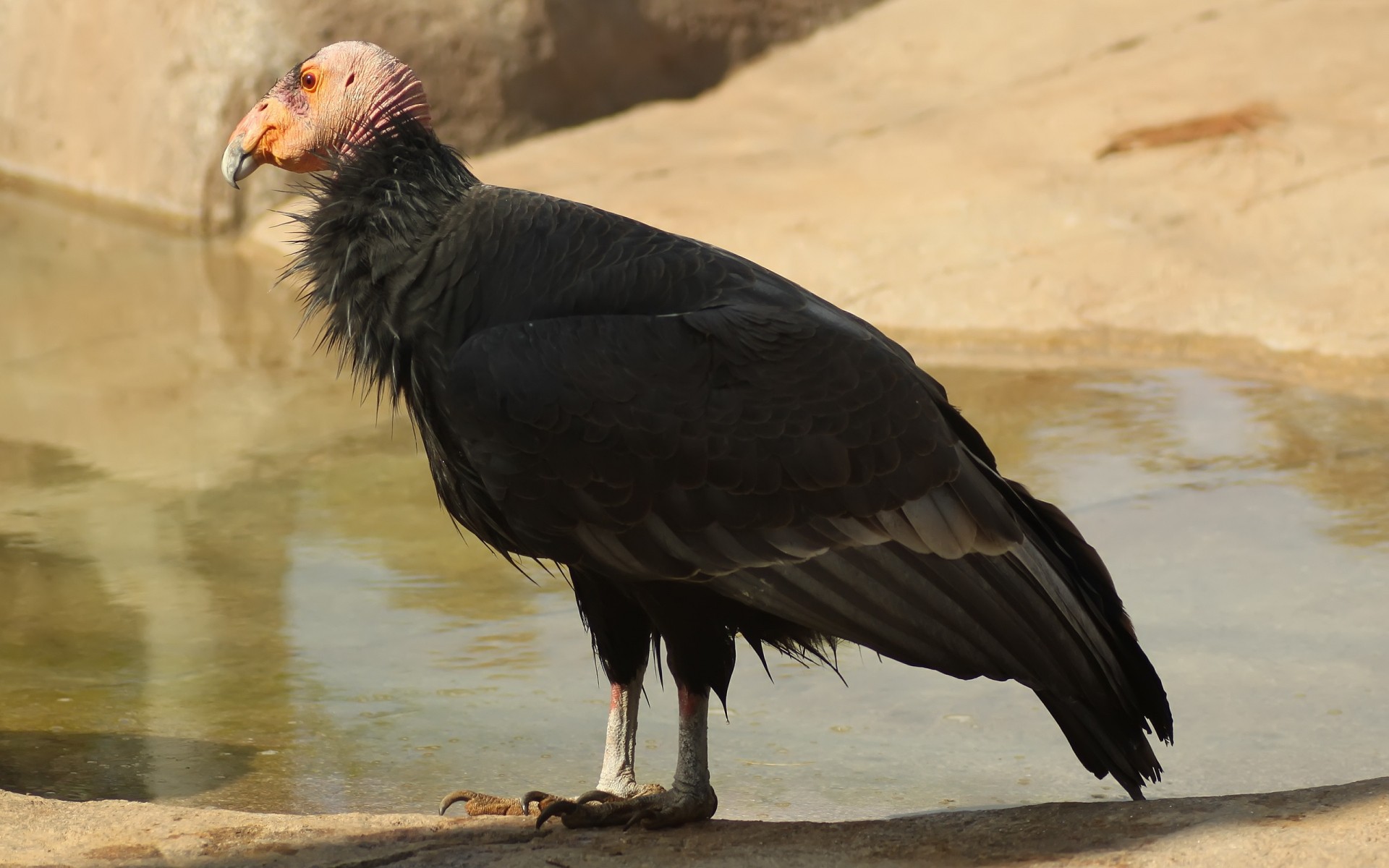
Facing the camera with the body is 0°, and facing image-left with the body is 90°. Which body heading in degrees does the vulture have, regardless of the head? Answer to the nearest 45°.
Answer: approximately 90°
